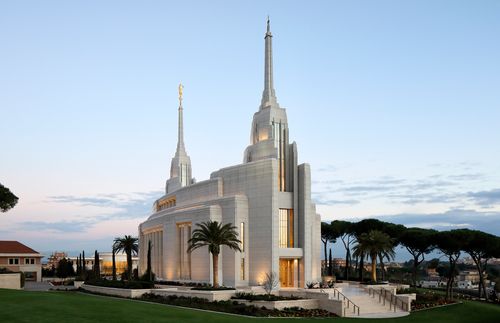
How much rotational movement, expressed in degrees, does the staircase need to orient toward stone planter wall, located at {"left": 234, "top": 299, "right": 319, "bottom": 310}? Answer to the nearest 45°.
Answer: approximately 90° to its right

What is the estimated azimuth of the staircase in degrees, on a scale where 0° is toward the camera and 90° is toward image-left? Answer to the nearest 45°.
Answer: approximately 315°

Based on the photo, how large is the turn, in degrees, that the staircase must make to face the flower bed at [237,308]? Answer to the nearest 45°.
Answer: approximately 90° to its right

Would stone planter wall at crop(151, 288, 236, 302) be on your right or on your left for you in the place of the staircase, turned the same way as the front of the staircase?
on your right
